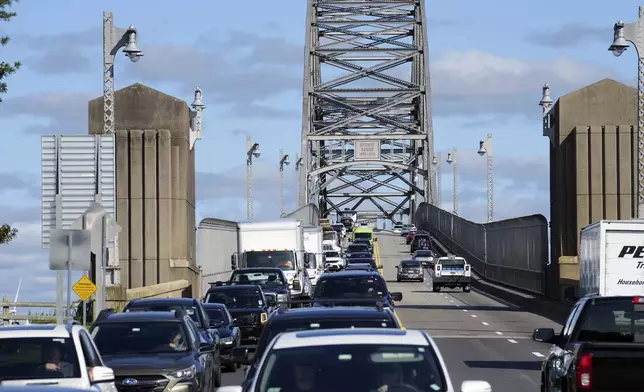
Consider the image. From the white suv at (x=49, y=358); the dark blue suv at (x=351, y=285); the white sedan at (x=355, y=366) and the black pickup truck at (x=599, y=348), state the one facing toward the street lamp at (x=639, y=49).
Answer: the black pickup truck

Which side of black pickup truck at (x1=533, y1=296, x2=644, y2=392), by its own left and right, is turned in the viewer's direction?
back

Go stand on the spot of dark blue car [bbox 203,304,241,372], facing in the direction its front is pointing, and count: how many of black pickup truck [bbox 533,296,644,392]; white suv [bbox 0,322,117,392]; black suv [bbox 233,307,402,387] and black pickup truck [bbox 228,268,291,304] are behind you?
1

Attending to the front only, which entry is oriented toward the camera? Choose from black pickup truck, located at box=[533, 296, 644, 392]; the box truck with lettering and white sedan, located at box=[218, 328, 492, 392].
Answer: the white sedan

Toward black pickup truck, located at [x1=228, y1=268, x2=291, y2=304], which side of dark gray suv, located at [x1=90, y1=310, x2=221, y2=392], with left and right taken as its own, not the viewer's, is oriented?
back

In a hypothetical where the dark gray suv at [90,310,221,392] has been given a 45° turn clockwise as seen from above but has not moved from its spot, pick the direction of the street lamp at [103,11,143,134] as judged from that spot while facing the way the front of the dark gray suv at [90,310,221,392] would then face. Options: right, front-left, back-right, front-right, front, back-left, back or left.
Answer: back-right

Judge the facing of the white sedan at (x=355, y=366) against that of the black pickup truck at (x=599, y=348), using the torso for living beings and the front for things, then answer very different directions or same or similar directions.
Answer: very different directions

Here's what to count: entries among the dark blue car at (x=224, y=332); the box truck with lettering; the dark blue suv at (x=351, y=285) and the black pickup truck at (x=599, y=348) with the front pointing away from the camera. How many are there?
2

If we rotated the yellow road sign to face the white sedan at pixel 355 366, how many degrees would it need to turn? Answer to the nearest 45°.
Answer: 0° — it already faces it

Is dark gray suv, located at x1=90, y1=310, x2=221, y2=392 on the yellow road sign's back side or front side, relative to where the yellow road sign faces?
on the front side

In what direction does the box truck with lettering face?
away from the camera

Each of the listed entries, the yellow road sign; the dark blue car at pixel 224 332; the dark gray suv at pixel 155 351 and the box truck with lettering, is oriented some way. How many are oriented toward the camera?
3

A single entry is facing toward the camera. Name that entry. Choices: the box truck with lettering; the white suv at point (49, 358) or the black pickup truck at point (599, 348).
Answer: the white suv

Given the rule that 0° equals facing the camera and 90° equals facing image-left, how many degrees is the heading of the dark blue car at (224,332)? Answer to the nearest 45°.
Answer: approximately 0°
